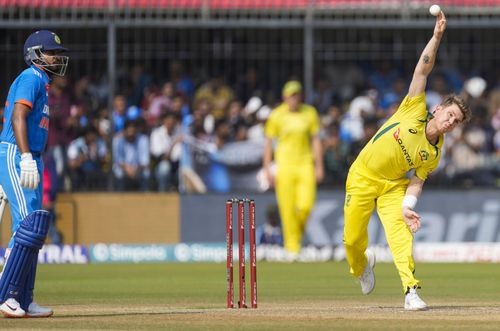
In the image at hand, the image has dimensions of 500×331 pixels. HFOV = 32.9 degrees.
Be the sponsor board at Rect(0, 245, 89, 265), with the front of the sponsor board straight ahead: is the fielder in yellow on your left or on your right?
on your left

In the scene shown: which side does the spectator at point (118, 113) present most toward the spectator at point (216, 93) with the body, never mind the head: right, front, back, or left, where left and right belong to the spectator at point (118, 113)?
left

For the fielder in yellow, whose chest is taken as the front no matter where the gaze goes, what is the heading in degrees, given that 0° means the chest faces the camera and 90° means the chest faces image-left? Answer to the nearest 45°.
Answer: approximately 0°

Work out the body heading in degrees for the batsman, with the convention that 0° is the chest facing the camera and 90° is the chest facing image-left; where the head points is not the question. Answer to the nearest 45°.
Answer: approximately 270°

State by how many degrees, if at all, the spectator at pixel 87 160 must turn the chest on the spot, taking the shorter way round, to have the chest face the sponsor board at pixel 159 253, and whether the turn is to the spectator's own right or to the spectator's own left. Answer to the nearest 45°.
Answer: approximately 45° to the spectator's own left

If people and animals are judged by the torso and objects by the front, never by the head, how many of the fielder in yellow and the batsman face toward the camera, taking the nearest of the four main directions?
1

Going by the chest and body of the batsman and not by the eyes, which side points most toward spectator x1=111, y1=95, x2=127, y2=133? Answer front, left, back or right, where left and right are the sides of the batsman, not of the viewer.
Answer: left

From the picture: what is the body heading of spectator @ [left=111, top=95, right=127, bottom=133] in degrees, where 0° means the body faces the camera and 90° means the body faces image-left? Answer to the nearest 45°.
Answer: approximately 0°

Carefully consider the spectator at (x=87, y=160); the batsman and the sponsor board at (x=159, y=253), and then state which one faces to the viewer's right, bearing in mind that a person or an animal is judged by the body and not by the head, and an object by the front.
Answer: the batsman
